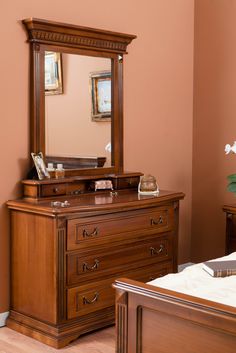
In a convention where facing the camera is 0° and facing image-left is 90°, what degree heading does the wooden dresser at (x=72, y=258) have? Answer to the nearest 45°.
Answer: approximately 315°

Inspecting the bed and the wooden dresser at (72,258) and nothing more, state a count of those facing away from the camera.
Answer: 0

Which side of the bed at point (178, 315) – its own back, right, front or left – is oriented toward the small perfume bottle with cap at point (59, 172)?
right

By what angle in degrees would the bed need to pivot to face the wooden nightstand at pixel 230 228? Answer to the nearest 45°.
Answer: approximately 135° to its right

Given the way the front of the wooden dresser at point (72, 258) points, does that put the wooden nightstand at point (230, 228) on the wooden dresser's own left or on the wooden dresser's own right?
on the wooden dresser's own left

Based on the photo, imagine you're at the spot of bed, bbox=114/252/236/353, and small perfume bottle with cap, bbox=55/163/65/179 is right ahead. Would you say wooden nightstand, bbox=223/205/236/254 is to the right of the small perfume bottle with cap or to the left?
right

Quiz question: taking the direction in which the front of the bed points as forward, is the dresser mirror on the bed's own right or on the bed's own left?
on the bed's own right

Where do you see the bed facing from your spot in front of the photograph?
facing the viewer and to the left of the viewer

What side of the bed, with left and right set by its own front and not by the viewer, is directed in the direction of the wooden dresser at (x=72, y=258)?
right

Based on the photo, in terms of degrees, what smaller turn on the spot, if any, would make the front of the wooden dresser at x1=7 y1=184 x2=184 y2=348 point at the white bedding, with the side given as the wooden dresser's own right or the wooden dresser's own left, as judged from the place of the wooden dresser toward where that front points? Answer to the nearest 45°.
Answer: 0° — it already faces it
